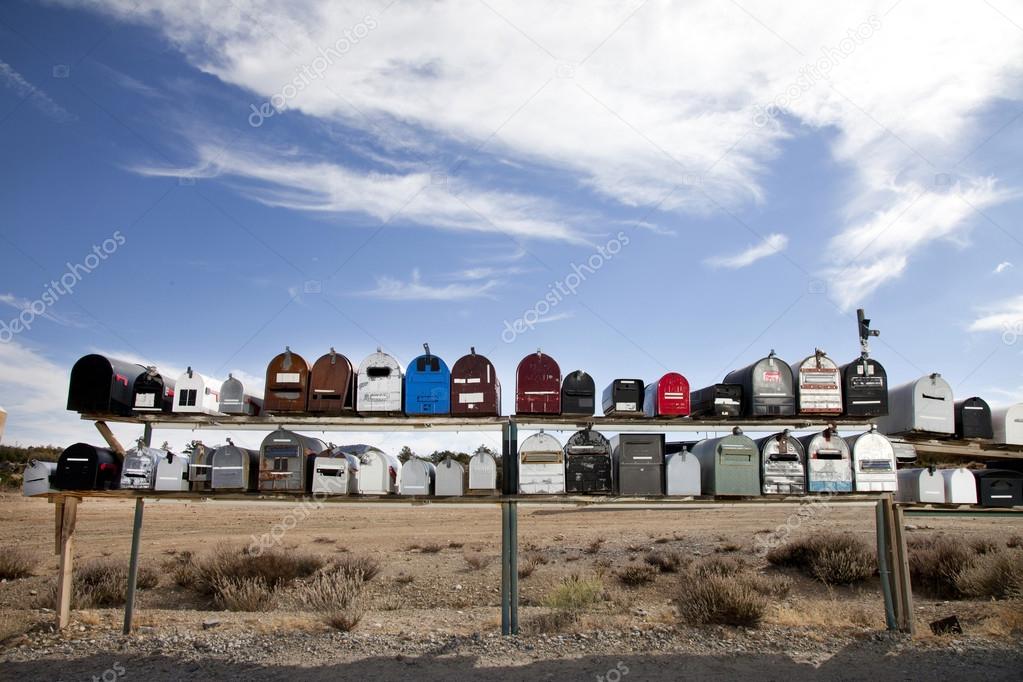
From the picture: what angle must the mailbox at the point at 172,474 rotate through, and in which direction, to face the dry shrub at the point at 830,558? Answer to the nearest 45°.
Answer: approximately 90° to its left

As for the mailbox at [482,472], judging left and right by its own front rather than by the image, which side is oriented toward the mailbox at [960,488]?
left

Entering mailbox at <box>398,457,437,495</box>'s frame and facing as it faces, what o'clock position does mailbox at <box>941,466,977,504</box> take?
mailbox at <box>941,466,977,504</box> is roughly at 9 o'clock from mailbox at <box>398,457,437,495</box>.

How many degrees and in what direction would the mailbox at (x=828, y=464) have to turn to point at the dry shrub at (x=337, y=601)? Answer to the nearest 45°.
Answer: approximately 90° to its right

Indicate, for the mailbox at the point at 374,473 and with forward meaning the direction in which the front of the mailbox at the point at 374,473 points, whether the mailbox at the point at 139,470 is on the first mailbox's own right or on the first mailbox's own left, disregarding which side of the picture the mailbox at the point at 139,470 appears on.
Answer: on the first mailbox's own right

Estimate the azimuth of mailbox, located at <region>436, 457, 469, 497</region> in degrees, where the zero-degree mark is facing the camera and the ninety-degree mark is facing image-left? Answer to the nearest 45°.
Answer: approximately 0°

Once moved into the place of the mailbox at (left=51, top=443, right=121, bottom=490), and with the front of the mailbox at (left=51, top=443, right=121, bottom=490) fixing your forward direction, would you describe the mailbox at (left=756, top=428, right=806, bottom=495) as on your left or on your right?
on your left

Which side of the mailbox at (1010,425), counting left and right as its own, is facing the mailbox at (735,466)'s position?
right

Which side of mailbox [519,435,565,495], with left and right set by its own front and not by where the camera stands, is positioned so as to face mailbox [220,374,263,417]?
right

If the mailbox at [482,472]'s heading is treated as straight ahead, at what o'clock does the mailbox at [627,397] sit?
the mailbox at [627,397] is roughly at 9 o'clock from the mailbox at [482,472].
